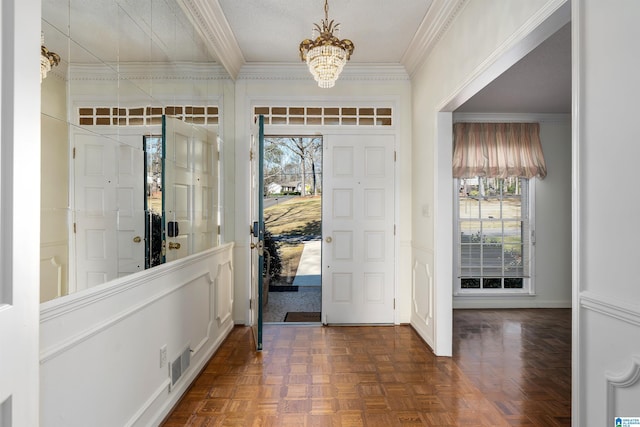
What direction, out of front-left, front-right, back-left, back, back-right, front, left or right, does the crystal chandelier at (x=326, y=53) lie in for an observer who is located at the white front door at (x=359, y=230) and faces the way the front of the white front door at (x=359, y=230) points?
front

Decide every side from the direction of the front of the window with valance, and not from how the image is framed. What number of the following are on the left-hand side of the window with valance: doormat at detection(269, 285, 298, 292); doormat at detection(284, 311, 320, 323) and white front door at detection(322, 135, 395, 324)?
0

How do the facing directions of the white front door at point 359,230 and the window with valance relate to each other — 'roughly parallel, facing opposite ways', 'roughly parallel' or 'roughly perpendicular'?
roughly parallel

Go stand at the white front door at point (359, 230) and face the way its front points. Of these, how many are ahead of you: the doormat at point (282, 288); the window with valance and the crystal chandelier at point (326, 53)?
1

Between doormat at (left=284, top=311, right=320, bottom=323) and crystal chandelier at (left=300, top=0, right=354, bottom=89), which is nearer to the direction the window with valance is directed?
the crystal chandelier

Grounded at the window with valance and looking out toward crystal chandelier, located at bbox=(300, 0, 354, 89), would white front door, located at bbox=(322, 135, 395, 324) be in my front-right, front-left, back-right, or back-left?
front-right

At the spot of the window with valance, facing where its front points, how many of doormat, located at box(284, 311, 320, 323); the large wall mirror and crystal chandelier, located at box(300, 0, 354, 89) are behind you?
0

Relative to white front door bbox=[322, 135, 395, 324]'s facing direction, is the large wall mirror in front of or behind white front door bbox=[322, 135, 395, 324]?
in front

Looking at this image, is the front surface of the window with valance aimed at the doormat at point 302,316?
no

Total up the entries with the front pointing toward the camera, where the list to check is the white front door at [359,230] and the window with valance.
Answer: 2

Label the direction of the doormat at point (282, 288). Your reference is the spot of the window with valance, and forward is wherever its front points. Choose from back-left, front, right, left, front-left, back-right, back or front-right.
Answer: right

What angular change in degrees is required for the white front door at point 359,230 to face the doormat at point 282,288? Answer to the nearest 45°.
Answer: approximately 135° to its right

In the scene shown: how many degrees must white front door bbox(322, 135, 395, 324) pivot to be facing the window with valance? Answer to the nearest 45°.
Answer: approximately 135° to its left

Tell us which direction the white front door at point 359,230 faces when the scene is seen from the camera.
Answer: facing the viewer
